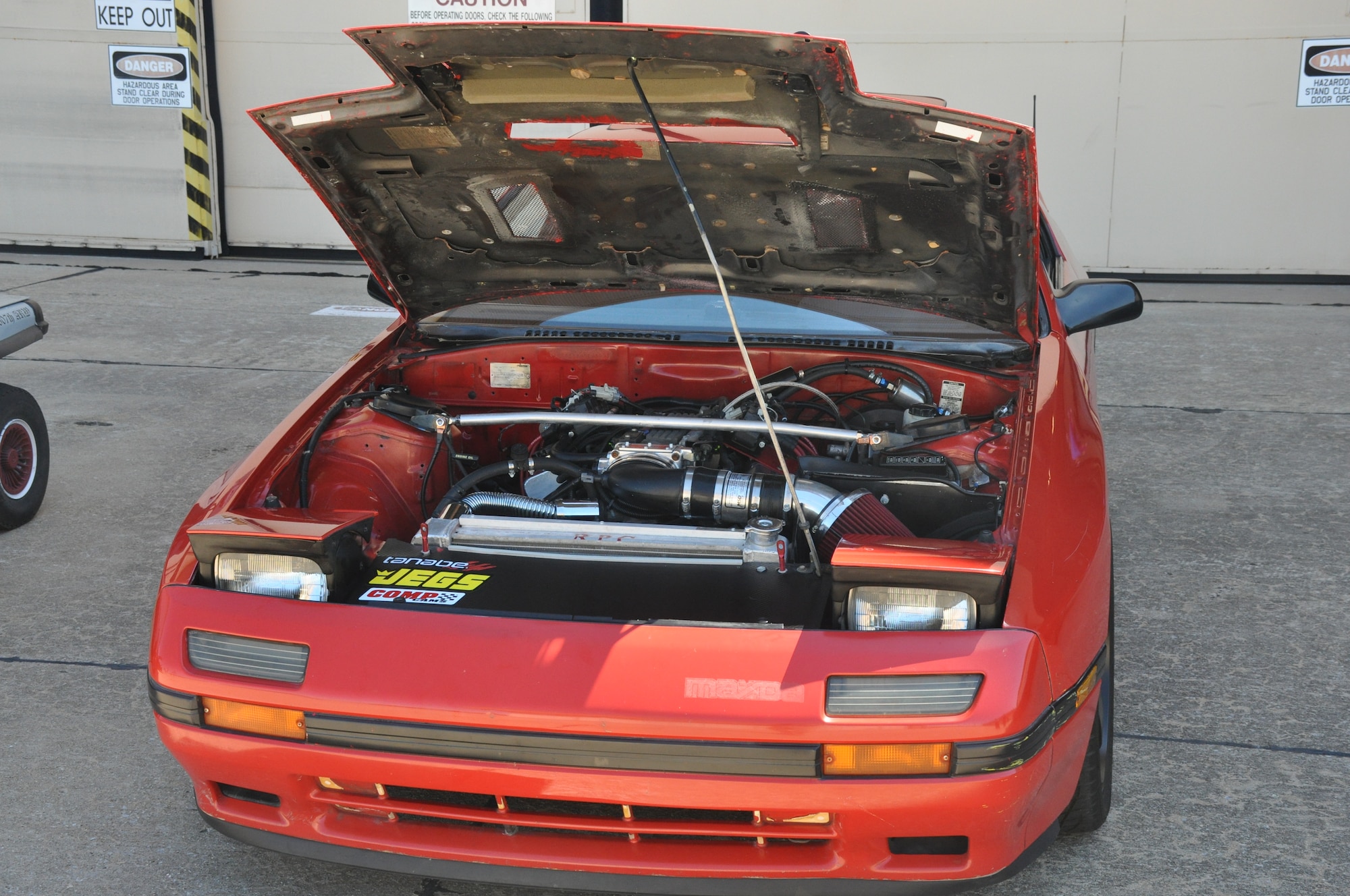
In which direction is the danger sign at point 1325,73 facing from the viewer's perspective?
toward the camera

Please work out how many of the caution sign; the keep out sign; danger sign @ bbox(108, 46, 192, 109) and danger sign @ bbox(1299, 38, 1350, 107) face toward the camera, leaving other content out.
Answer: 4

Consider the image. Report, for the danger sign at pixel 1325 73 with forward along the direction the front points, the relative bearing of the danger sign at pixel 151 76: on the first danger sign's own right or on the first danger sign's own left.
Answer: on the first danger sign's own right

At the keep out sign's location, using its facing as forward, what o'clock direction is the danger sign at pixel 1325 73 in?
The danger sign is roughly at 10 o'clock from the keep out sign.

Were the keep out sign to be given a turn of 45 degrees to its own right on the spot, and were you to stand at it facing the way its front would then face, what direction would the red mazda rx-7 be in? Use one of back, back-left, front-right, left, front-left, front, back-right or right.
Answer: front-left

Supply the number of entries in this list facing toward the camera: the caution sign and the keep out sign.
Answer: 2

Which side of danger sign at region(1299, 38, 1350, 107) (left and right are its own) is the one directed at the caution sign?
right

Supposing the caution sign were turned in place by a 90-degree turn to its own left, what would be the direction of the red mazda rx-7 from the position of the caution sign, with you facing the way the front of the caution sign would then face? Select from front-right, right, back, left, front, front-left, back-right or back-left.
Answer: right

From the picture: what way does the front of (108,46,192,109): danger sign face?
toward the camera

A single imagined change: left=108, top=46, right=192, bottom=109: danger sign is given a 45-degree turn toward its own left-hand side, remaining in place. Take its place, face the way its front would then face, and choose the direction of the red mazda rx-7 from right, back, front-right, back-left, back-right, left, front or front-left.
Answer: front-right

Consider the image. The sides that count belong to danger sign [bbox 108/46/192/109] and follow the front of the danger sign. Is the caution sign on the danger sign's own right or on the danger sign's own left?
on the danger sign's own left

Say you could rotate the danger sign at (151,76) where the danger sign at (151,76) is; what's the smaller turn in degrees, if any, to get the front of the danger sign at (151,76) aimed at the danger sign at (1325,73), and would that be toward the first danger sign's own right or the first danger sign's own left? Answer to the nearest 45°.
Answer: approximately 45° to the first danger sign's own left

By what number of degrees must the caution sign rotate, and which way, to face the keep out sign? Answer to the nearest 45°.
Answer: approximately 90° to its right

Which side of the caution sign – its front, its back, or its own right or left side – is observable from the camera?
front
